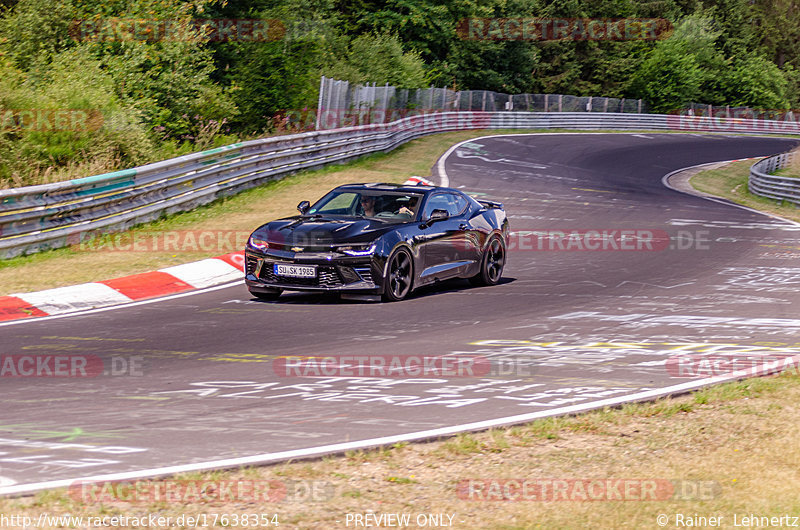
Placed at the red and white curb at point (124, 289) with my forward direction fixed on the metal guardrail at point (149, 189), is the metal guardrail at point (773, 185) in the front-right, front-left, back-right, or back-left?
front-right

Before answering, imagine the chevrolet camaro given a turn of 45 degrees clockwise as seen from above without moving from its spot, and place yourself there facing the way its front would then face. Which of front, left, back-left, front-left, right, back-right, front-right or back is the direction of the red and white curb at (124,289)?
front

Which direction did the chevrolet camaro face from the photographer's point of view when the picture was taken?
facing the viewer and to the left of the viewer

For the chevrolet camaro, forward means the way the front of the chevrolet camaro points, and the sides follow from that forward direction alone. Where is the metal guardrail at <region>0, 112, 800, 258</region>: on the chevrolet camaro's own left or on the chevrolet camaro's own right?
on the chevrolet camaro's own right

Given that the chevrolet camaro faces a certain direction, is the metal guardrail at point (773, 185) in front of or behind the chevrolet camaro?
behind
